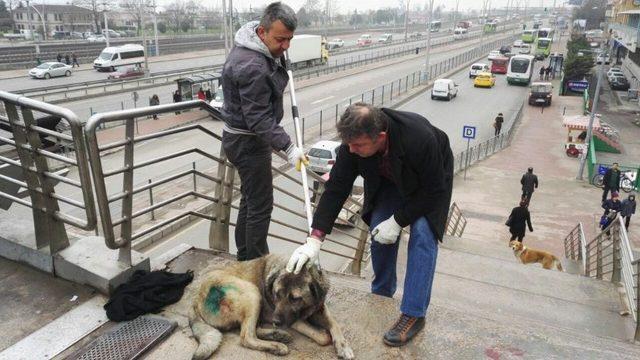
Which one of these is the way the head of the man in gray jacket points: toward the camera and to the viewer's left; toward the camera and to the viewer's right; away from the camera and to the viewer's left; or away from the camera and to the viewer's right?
toward the camera and to the viewer's right

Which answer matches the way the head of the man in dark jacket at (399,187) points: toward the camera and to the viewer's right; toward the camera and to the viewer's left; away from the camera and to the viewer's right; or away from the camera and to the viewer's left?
toward the camera and to the viewer's left

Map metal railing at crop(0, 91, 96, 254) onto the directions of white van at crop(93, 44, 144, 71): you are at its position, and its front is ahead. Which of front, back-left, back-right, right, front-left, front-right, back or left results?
front-left

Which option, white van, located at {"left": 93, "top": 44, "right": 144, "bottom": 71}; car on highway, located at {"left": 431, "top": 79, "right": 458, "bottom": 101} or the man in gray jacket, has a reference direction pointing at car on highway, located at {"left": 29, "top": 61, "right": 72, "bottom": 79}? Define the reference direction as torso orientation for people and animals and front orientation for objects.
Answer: the white van

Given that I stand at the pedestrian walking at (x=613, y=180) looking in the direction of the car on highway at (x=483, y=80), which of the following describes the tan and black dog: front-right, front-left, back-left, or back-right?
back-left

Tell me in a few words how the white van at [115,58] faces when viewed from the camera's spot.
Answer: facing the viewer and to the left of the viewer

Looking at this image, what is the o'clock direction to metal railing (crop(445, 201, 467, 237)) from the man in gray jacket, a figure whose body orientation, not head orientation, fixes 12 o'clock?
The metal railing is roughly at 10 o'clock from the man in gray jacket.

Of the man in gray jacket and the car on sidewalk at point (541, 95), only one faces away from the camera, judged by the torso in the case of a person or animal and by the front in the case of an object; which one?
the car on sidewalk

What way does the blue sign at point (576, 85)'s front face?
toward the camera

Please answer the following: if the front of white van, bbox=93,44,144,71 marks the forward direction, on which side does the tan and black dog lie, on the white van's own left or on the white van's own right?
on the white van's own left

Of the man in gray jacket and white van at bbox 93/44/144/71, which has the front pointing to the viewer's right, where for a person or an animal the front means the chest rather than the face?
the man in gray jacket

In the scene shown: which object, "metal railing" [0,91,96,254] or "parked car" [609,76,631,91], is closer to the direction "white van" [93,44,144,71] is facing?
the metal railing
